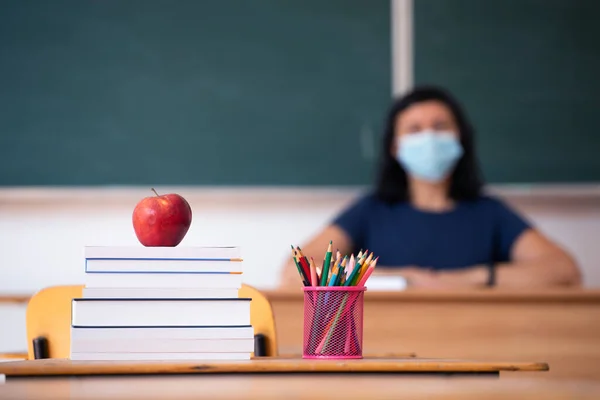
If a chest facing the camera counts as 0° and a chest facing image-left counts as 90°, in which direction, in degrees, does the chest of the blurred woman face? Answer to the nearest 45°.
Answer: approximately 0°

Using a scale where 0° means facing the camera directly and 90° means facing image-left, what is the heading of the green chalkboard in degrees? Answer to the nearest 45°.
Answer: approximately 0°

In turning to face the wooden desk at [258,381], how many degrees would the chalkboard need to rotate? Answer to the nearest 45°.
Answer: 0° — it already faces it

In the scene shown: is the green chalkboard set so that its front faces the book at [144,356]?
yes

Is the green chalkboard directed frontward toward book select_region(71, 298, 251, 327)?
yes

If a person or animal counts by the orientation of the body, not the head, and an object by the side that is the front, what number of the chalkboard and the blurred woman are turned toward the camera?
2

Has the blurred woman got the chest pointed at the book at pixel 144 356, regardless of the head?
yes

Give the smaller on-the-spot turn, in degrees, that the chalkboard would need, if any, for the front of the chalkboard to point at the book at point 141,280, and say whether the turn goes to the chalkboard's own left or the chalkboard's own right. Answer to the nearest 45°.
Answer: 0° — it already faces it

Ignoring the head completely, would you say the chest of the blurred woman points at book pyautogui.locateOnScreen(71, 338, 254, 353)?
yes

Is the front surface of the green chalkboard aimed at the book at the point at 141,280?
yes
